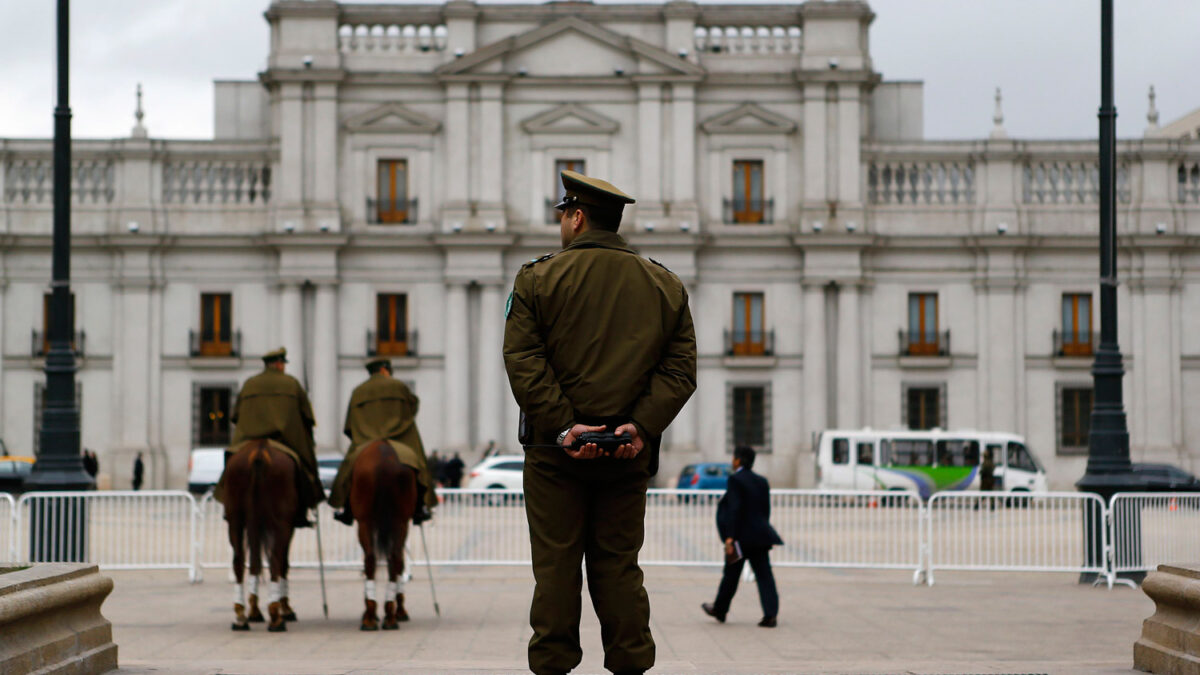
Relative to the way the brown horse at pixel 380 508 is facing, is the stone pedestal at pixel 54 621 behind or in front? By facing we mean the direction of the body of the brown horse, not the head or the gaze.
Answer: behind

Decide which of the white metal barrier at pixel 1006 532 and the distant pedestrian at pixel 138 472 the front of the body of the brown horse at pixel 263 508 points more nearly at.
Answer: the distant pedestrian

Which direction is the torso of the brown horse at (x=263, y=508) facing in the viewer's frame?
away from the camera

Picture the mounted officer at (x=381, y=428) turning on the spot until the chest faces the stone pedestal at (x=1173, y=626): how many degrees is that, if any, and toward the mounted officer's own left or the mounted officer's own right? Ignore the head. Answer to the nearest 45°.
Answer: approximately 135° to the mounted officer's own right

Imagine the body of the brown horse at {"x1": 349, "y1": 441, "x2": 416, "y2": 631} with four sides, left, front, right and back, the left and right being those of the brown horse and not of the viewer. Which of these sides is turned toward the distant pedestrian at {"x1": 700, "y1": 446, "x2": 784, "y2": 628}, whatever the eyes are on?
right

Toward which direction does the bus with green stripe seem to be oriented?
to the viewer's right

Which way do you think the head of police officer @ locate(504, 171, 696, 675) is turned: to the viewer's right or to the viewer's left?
to the viewer's left

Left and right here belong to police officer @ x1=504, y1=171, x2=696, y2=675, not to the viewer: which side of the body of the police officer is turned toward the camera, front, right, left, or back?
back

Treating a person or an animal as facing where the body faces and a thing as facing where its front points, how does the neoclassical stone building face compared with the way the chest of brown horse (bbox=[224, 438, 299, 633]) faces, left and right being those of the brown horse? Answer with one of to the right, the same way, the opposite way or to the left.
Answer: the opposite way

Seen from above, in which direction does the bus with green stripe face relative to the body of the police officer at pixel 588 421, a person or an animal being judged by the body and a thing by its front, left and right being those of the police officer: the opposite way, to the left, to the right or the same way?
to the right

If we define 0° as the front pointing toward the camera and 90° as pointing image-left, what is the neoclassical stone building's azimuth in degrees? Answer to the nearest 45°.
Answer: approximately 0°

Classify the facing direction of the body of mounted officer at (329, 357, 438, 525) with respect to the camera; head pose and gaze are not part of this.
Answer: away from the camera

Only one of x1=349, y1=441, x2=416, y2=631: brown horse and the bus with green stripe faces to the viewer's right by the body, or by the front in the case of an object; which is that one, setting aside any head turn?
the bus with green stripe

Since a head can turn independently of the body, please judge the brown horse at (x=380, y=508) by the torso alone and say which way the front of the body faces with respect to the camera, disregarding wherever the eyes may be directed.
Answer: away from the camera

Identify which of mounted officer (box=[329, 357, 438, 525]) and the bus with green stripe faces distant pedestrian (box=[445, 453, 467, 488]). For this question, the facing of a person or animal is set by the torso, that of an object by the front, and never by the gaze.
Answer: the mounted officer
